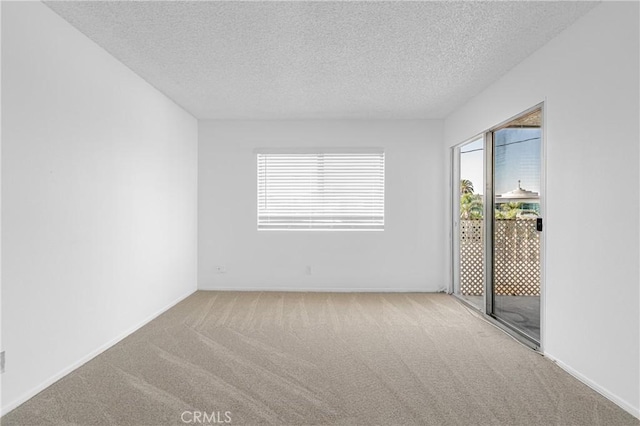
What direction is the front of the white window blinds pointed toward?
toward the camera

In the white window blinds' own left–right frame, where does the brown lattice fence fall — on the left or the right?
on its left

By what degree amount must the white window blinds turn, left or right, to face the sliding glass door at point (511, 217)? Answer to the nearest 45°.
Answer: approximately 45° to its left

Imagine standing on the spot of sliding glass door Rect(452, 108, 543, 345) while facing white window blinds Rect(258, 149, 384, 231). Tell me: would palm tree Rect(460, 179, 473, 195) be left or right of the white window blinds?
right

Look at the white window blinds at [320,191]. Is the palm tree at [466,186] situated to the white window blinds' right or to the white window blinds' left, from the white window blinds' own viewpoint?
on its left

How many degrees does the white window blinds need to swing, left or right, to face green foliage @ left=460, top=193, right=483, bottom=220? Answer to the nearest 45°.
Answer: approximately 90° to its left
